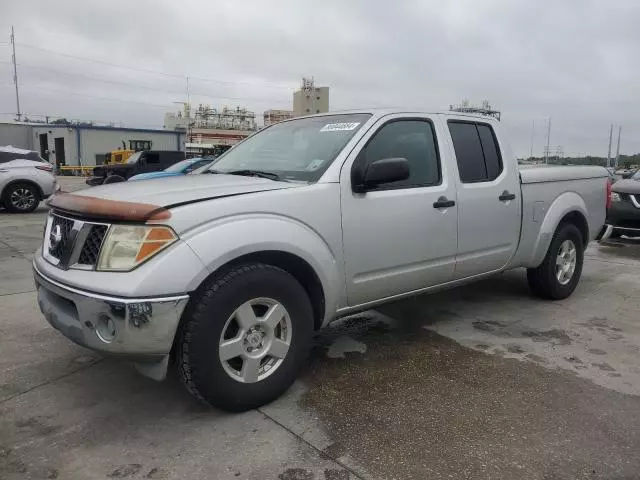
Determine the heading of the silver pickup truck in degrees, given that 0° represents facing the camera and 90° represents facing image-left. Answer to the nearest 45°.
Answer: approximately 45°

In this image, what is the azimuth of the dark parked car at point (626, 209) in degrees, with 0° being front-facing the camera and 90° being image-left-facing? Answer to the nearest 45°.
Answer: approximately 45°

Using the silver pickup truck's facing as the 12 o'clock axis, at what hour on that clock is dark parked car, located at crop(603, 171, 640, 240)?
The dark parked car is roughly at 6 o'clock from the silver pickup truck.

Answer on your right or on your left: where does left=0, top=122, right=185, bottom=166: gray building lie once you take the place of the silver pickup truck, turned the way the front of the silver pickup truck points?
on your right

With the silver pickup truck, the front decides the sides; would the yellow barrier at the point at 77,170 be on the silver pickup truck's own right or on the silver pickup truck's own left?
on the silver pickup truck's own right

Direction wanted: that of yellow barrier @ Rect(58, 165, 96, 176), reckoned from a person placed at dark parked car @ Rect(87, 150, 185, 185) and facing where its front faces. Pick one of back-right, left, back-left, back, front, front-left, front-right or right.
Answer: back-right

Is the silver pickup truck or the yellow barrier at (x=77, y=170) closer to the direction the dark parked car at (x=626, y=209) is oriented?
the silver pickup truck

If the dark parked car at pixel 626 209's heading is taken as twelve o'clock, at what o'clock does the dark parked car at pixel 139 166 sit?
the dark parked car at pixel 139 166 is roughly at 2 o'clock from the dark parked car at pixel 626 209.

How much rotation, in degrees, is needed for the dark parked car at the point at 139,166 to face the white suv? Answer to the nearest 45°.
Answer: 0° — it already faces it
